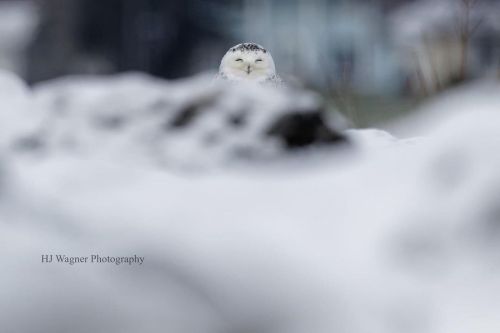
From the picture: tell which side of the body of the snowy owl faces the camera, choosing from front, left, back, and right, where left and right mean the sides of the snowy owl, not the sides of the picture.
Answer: front
